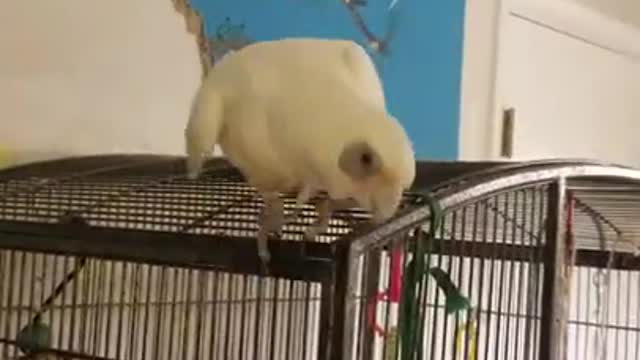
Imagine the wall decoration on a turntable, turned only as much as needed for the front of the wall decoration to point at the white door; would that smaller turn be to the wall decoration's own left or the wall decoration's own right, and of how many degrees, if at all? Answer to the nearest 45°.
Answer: approximately 135° to the wall decoration's own left

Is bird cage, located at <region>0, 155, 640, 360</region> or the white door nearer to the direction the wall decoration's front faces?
the bird cage

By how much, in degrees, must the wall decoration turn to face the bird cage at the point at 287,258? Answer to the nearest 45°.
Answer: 0° — it already faces it

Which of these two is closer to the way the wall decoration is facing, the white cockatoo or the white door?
the white cockatoo

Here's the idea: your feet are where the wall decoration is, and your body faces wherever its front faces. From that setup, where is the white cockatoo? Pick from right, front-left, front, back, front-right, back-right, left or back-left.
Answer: front

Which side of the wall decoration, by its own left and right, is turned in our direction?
front
